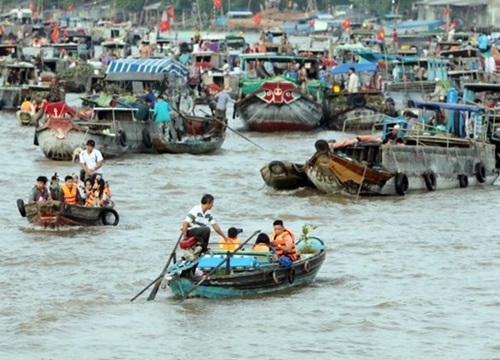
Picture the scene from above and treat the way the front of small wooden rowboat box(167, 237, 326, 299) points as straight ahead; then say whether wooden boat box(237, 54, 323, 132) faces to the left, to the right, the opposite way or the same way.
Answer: to the right

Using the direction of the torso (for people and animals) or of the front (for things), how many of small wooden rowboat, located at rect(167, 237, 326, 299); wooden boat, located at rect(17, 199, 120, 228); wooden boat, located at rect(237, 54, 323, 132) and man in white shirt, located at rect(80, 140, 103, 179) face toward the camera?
2

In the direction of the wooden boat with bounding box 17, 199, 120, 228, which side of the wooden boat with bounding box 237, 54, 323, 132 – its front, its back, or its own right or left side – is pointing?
front

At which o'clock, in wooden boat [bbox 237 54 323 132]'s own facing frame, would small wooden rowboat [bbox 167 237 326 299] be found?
The small wooden rowboat is roughly at 12 o'clock from the wooden boat.

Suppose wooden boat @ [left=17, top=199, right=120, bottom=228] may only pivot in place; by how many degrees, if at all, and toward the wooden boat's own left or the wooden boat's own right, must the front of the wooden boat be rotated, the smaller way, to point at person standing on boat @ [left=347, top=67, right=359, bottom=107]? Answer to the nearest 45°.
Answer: approximately 135° to the wooden boat's own right

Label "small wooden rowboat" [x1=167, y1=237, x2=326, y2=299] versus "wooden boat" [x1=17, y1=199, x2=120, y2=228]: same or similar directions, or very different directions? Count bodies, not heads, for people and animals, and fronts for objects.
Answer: very different directions

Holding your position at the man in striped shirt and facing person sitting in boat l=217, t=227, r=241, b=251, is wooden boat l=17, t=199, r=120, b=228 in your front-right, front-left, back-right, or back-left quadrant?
back-left

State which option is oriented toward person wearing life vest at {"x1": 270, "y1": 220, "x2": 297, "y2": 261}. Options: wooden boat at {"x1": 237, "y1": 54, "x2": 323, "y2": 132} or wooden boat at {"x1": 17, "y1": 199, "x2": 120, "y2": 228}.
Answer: wooden boat at {"x1": 237, "y1": 54, "x2": 323, "y2": 132}

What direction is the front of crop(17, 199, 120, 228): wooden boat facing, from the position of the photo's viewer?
facing to the left of the viewer

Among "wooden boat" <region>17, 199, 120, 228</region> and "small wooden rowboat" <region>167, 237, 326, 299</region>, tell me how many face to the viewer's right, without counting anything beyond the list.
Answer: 1

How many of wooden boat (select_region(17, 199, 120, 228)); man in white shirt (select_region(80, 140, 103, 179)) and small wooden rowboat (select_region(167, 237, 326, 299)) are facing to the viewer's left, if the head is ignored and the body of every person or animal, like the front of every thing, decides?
1

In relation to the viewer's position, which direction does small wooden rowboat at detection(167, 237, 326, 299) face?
facing to the right of the viewer

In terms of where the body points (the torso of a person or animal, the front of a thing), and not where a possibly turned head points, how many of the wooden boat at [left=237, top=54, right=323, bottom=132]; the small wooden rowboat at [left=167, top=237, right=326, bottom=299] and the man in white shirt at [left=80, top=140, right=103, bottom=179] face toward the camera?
2

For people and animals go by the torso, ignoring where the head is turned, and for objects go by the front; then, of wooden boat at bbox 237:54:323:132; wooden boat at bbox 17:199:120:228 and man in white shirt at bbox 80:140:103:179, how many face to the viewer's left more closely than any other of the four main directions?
1

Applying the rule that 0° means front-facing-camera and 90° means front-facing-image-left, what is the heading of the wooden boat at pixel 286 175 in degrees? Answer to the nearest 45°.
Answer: approximately 45°

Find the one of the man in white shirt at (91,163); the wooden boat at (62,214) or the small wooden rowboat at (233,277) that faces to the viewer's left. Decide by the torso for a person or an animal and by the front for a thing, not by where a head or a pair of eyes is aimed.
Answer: the wooden boat
